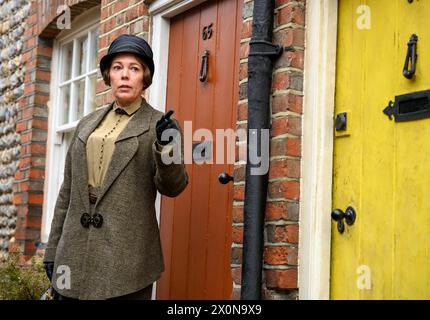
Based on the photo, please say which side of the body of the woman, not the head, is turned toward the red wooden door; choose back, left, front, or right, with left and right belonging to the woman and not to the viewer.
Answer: back

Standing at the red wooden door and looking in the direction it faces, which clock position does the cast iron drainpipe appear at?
The cast iron drainpipe is roughly at 10 o'clock from the red wooden door.

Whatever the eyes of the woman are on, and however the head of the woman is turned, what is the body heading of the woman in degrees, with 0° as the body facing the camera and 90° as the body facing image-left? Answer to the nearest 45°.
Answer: approximately 45°

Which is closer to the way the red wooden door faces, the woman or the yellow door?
the woman

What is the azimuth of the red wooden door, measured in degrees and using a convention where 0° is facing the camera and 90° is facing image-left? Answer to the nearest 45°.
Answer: approximately 45°

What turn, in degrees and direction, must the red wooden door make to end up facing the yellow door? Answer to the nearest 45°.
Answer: approximately 90° to its left

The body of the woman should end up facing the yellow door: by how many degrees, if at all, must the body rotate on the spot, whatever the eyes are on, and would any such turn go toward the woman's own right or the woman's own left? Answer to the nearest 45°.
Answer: approximately 135° to the woman's own left
